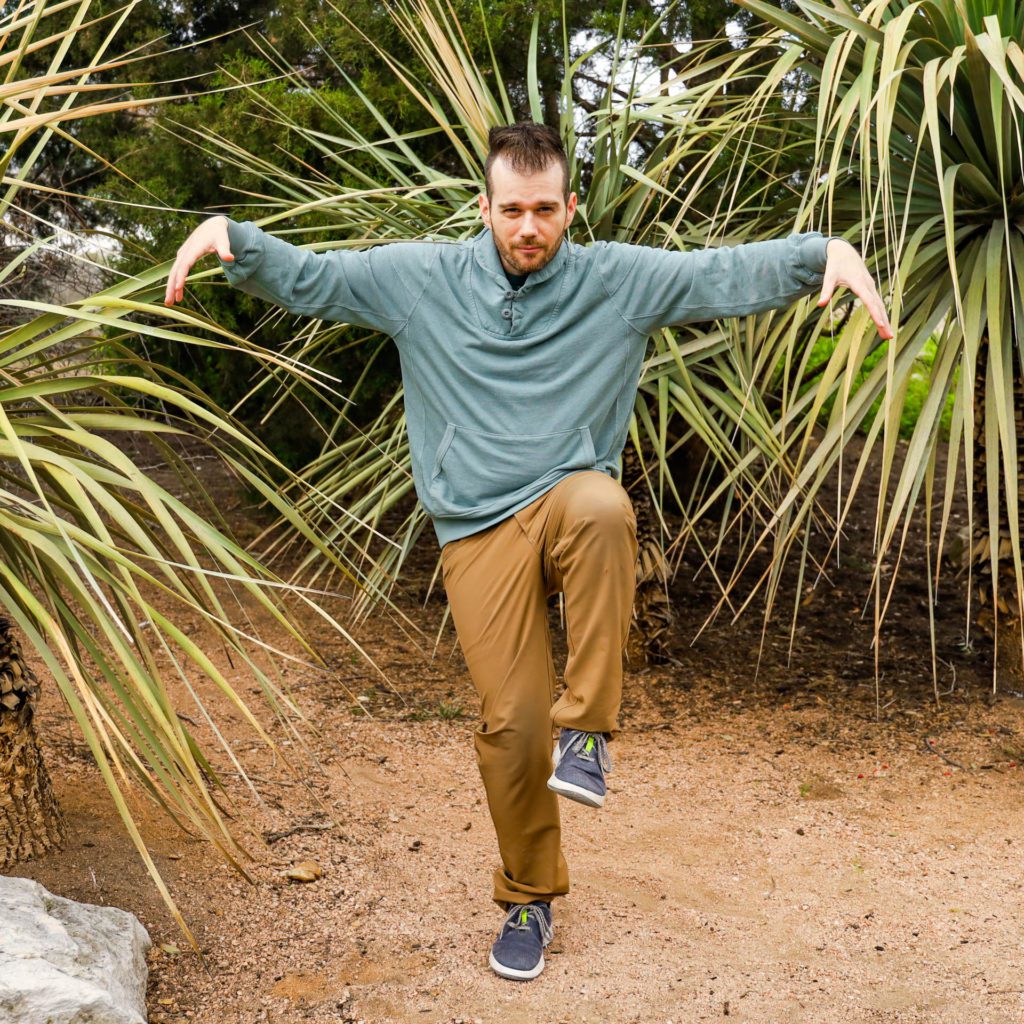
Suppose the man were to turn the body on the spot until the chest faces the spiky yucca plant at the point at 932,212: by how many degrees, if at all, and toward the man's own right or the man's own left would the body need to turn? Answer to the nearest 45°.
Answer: approximately 135° to the man's own left

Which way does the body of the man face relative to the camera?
toward the camera

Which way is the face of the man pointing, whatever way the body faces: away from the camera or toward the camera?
toward the camera

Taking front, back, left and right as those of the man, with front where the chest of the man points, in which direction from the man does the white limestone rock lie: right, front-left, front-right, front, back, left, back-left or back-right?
front-right
